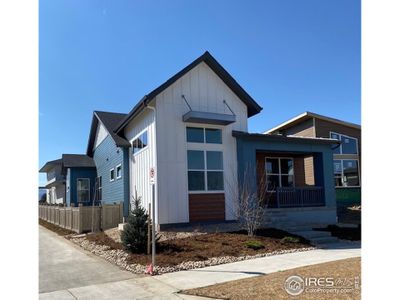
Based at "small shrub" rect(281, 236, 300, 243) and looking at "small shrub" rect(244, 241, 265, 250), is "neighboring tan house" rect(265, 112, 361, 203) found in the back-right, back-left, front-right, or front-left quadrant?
back-right

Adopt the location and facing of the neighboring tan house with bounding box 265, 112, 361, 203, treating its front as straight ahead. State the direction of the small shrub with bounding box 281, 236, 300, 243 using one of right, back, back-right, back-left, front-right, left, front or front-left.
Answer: front-right

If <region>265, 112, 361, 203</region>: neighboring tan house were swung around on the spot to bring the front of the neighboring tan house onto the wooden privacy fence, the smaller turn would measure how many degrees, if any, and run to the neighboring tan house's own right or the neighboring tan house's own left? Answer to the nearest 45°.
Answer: approximately 90° to the neighboring tan house's own right

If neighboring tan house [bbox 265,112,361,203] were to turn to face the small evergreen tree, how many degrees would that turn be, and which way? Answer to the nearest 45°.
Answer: approximately 45° to its right

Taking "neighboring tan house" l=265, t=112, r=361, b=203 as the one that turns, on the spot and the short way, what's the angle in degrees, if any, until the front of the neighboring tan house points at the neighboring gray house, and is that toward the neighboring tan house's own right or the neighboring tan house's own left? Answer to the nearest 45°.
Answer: approximately 135° to the neighboring tan house's own right

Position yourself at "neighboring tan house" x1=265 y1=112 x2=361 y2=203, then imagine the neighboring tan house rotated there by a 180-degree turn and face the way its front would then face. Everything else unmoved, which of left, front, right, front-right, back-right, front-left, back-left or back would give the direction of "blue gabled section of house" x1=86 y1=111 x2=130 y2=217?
left

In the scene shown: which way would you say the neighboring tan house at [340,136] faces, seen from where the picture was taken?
facing the viewer and to the right of the viewer
